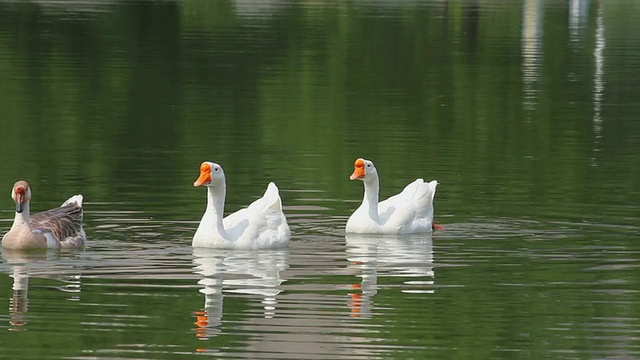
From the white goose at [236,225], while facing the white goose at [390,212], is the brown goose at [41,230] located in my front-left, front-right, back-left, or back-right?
back-left

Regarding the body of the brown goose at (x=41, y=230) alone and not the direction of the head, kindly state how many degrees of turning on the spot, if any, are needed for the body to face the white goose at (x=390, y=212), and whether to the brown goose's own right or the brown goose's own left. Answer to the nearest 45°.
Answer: approximately 135° to the brown goose's own left

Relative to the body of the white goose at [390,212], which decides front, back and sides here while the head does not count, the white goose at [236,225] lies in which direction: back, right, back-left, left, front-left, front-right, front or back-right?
front-left

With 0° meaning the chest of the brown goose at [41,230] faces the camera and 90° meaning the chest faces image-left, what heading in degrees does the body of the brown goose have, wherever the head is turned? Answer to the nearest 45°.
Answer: approximately 45°

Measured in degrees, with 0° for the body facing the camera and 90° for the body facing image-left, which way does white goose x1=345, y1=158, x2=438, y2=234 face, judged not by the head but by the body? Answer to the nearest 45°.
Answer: approximately 90°
